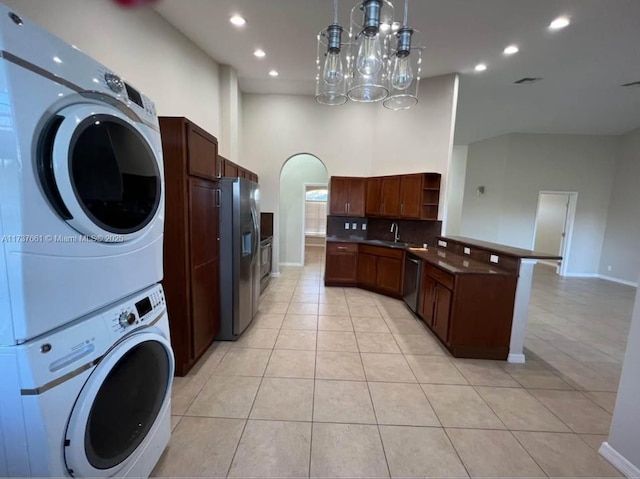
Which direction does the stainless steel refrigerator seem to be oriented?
to the viewer's right

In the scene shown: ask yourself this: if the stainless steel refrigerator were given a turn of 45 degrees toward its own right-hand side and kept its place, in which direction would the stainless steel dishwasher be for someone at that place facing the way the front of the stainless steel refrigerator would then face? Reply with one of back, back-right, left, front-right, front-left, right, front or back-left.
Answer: front-left

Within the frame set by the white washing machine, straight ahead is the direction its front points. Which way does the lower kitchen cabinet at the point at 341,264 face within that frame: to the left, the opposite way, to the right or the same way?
to the right

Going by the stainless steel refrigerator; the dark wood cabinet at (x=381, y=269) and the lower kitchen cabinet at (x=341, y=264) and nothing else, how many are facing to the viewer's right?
1

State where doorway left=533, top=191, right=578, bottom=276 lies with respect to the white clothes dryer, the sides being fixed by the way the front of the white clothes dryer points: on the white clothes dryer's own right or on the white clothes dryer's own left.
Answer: on the white clothes dryer's own left

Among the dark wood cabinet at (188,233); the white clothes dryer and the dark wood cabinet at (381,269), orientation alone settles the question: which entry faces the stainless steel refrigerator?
the dark wood cabinet at (381,269)

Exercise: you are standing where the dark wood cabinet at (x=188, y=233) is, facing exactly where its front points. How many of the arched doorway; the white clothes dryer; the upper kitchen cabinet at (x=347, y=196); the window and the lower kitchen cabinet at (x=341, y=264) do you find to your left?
4

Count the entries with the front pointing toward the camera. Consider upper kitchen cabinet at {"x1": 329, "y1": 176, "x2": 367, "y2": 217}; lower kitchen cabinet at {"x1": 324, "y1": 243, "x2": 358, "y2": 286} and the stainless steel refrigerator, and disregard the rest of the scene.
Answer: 2

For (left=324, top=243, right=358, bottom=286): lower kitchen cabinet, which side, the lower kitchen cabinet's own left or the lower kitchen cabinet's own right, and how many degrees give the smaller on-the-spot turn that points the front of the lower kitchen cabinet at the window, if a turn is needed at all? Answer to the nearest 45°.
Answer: approximately 180°

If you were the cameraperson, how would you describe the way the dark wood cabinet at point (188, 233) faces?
facing the viewer and to the right of the viewer

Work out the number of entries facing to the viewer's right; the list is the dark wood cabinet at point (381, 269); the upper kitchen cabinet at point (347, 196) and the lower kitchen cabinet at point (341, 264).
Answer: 0

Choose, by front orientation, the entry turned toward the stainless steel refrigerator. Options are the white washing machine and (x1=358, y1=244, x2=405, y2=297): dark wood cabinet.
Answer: the dark wood cabinet

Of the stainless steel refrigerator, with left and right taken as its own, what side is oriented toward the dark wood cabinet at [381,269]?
front

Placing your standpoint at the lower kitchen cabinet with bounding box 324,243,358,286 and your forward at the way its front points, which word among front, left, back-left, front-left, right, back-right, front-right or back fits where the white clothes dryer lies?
front

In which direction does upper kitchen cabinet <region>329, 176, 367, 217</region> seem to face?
toward the camera

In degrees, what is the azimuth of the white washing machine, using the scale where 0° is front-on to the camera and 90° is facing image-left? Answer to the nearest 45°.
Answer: approximately 315°

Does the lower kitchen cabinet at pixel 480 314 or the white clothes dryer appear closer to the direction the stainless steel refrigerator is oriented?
the lower kitchen cabinet
